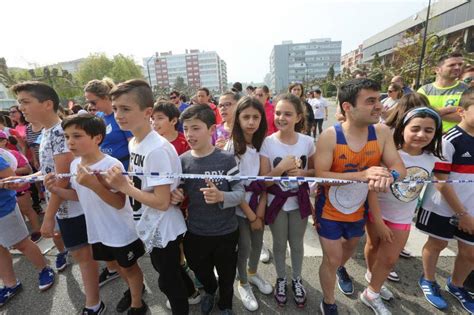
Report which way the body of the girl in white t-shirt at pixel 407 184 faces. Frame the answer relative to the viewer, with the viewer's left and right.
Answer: facing the viewer

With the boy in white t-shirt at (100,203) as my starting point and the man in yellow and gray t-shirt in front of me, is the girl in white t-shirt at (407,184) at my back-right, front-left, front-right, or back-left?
front-right

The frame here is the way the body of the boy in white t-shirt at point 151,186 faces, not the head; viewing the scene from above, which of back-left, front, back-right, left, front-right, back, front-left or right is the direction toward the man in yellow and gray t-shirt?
back-left

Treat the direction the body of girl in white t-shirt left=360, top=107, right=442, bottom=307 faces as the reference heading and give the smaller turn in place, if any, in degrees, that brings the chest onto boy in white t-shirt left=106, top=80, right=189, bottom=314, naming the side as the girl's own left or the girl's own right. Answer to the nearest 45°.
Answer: approximately 45° to the girl's own right

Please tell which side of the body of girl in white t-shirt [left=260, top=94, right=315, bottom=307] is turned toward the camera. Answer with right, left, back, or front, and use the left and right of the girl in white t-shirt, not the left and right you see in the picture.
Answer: front

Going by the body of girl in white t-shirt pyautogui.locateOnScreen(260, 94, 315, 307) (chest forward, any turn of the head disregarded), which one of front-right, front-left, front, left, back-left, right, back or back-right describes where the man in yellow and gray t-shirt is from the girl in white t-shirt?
back-left

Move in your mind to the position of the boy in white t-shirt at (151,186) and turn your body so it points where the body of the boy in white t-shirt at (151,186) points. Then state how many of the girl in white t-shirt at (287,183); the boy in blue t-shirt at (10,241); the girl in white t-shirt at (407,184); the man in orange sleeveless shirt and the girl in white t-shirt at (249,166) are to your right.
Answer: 1

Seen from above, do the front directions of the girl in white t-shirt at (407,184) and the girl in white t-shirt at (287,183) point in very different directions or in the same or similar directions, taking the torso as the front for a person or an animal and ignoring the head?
same or similar directions

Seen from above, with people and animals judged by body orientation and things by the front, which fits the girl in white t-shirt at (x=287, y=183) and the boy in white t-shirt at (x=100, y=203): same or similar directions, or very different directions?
same or similar directions

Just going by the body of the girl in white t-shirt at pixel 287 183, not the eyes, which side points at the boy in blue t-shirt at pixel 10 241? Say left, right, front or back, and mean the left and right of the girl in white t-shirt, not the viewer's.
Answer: right

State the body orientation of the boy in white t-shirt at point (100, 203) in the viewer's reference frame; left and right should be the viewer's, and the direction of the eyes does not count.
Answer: facing the viewer and to the left of the viewer

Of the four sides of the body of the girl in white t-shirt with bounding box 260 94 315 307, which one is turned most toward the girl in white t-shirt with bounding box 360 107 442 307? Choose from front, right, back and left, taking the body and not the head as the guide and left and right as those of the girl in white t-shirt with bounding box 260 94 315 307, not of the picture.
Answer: left

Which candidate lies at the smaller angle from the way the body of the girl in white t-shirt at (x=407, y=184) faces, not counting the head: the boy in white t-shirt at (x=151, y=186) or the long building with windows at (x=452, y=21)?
the boy in white t-shirt

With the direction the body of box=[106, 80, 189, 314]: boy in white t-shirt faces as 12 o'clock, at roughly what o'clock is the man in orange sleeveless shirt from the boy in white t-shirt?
The man in orange sleeveless shirt is roughly at 8 o'clock from the boy in white t-shirt.

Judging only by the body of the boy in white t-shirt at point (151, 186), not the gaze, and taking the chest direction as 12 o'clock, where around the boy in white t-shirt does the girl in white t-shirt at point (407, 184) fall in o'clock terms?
The girl in white t-shirt is roughly at 8 o'clock from the boy in white t-shirt.
